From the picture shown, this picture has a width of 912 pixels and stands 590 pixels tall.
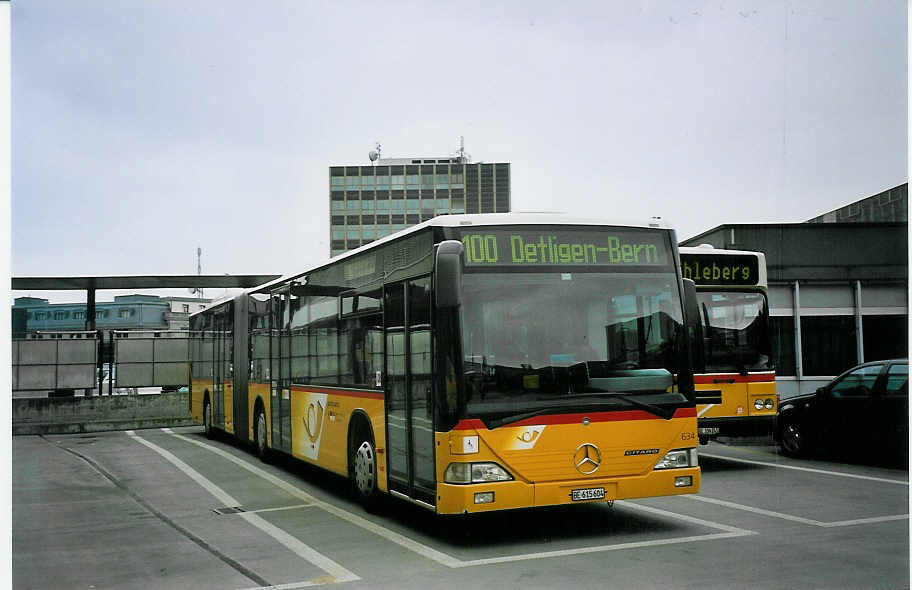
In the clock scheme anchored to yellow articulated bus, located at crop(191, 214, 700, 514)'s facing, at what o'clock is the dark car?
The dark car is roughly at 9 o'clock from the yellow articulated bus.

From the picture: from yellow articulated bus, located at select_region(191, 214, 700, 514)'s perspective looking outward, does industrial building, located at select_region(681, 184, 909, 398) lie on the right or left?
on its left

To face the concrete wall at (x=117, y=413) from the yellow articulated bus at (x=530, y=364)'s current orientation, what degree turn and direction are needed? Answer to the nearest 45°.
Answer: approximately 180°

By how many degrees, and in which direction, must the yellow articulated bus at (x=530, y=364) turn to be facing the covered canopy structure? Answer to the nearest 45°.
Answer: approximately 180°

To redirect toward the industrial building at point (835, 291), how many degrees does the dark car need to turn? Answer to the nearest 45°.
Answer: approximately 45° to its right

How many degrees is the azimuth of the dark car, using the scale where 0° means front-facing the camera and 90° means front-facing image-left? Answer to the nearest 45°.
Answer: approximately 135°

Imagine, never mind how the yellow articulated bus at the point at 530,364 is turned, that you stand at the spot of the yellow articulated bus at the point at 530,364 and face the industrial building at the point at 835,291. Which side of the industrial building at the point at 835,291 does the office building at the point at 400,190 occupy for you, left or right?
left

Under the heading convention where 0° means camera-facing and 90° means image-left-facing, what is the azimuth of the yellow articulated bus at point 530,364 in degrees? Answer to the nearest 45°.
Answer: approximately 315°
